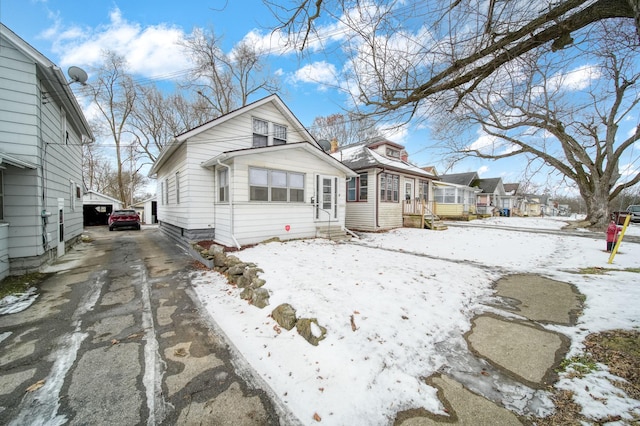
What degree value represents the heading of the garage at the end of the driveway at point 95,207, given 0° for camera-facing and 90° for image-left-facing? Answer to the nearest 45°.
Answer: approximately 0°

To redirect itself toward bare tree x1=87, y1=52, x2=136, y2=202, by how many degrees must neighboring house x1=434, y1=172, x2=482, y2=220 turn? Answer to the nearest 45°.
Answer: approximately 90° to its right

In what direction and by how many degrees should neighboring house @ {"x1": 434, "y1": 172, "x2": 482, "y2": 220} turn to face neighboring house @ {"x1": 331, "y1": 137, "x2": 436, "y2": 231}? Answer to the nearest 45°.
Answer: approximately 45° to its right

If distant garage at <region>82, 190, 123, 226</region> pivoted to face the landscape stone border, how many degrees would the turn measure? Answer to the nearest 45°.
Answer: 0° — it already faces it

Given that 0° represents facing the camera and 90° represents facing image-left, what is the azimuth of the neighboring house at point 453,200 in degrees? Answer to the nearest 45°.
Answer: approximately 315°

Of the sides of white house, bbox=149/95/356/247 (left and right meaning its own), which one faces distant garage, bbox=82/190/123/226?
back

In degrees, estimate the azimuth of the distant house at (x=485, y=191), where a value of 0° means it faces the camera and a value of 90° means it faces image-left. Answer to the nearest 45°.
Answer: approximately 315°

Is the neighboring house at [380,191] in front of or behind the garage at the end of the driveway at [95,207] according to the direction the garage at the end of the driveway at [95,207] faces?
in front
